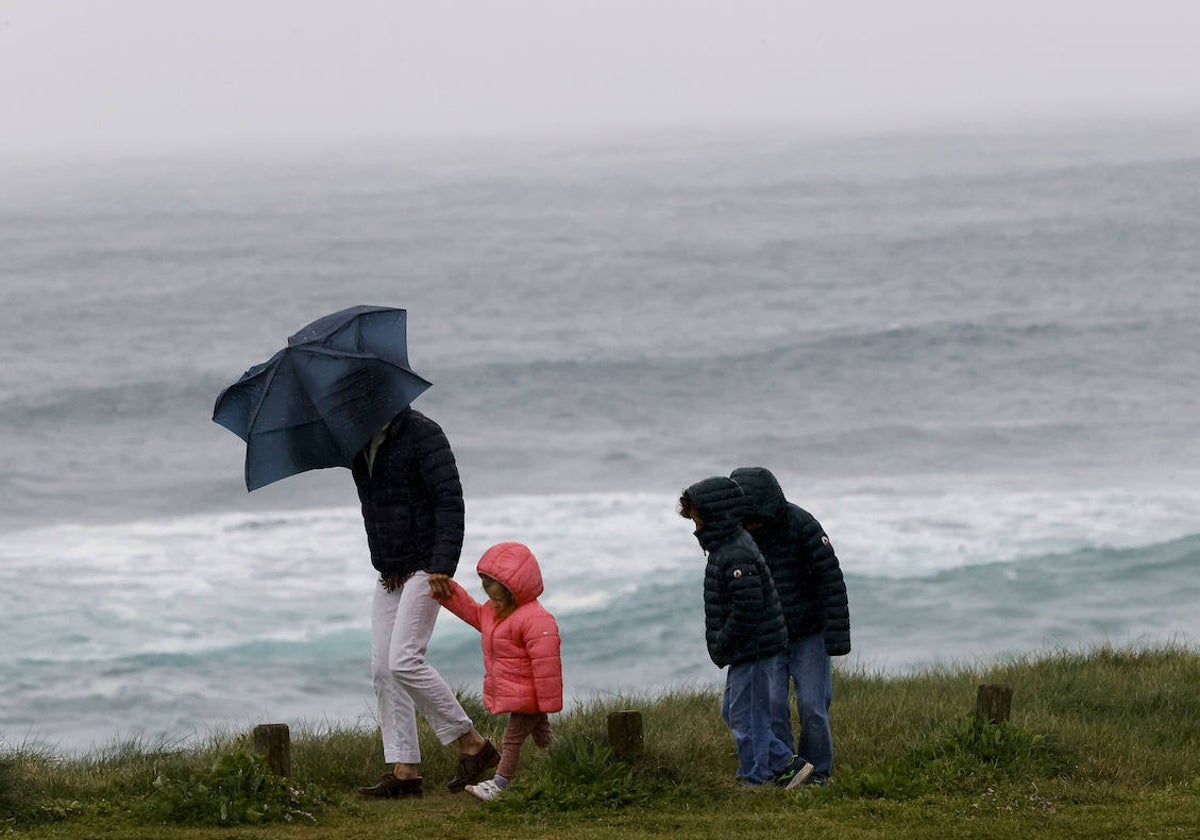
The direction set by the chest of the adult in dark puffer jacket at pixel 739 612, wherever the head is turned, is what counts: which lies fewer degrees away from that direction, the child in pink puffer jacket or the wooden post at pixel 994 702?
the child in pink puffer jacket

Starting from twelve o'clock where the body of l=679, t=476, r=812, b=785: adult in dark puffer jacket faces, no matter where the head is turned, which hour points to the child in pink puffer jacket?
The child in pink puffer jacket is roughly at 12 o'clock from the adult in dark puffer jacket.

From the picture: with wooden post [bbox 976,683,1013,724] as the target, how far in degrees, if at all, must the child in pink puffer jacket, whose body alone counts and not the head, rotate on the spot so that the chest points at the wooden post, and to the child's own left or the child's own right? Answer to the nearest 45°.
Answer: approximately 135° to the child's own left

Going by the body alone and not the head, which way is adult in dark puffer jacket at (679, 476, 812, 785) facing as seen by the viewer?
to the viewer's left

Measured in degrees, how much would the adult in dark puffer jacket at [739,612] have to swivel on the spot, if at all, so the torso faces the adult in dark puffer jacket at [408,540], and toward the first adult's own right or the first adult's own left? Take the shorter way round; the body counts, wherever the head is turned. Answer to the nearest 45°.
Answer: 0° — they already face them

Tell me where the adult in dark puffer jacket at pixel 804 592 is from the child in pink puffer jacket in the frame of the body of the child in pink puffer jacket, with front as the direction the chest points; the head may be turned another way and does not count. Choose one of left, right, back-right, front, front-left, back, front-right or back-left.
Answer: back-left

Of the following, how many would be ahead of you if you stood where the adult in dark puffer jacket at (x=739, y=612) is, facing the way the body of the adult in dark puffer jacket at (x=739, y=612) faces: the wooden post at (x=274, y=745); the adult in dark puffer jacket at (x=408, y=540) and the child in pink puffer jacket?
3

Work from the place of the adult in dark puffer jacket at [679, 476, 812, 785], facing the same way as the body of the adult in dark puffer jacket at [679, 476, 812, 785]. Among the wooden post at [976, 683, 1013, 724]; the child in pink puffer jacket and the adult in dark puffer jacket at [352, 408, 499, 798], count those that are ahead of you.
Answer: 2

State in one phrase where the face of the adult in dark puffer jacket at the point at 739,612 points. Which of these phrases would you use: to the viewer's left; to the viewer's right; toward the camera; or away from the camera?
to the viewer's left

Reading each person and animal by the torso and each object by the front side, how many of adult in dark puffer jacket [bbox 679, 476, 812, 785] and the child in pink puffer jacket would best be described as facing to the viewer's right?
0

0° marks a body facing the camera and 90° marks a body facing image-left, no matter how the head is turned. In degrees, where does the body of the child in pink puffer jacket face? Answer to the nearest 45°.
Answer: approximately 45°

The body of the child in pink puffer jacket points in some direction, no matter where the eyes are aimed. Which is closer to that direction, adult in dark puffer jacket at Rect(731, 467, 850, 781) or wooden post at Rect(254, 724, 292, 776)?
the wooden post
